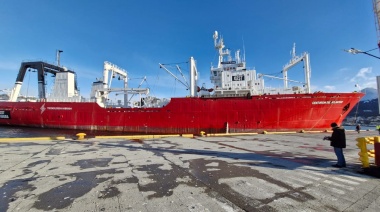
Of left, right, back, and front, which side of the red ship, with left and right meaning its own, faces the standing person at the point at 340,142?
right

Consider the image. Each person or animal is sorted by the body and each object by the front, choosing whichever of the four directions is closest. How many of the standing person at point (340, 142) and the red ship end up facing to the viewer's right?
1

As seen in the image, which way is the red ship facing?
to the viewer's right
